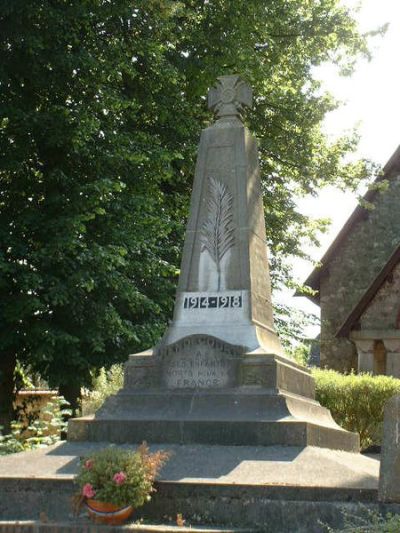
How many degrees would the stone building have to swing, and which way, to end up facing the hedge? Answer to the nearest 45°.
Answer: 0° — it already faces it

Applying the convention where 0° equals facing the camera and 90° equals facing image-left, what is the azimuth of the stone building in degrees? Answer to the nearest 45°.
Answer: approximately 0°

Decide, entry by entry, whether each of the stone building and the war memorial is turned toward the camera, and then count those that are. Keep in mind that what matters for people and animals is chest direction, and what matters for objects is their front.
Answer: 2

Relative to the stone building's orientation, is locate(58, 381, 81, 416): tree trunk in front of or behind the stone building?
in front

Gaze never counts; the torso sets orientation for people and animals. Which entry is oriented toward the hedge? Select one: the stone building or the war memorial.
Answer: the stone building

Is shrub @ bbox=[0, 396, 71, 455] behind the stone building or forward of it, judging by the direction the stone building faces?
forward
